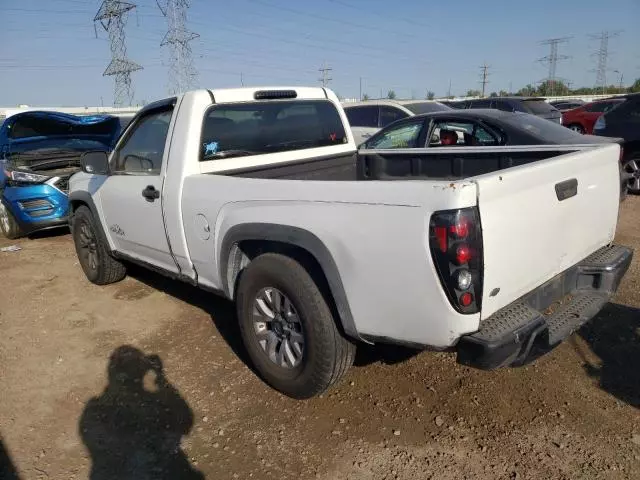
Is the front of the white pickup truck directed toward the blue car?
yes

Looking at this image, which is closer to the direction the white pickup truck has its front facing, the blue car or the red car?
the blue car

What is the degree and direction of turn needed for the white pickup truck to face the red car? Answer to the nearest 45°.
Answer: approximately 90° to its right

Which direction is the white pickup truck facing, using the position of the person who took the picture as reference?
facing away from the viewer and to the left of the viewer
